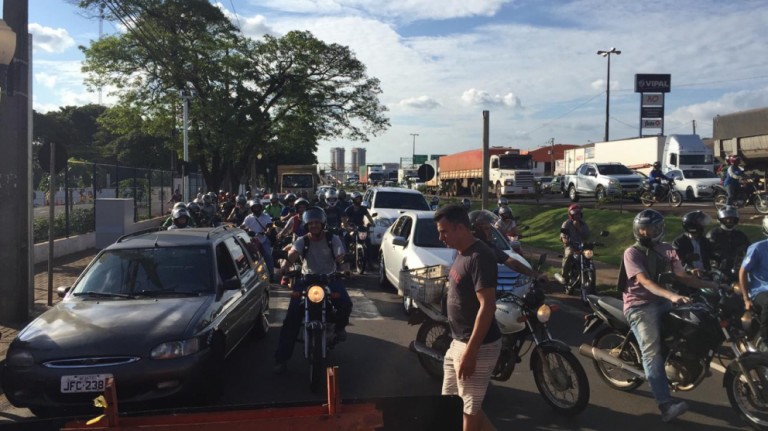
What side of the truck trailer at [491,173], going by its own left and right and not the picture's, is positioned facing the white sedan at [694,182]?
front

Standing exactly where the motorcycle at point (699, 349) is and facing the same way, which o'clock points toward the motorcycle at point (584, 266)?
the motorcycle at point (584, 266) is roughly at 7 o'clock from the motorcycle at point (699, 349).

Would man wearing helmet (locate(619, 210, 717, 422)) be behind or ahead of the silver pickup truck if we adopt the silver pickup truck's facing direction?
ahead

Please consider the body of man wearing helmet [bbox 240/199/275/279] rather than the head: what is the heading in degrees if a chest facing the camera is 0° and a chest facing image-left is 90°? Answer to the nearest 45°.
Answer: approximately 0°

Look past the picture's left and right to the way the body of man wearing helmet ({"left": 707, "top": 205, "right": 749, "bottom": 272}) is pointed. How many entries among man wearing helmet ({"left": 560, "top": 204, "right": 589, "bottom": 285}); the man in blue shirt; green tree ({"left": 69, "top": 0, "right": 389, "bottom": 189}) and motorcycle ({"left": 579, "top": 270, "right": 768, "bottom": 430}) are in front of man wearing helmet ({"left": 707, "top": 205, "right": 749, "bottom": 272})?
2

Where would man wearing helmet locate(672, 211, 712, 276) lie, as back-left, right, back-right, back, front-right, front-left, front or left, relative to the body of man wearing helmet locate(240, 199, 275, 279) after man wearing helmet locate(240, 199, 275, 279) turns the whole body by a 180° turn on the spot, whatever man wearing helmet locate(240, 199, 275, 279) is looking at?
back-right

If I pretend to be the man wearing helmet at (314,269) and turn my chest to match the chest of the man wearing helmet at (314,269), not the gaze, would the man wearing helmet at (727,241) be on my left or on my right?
on my left
